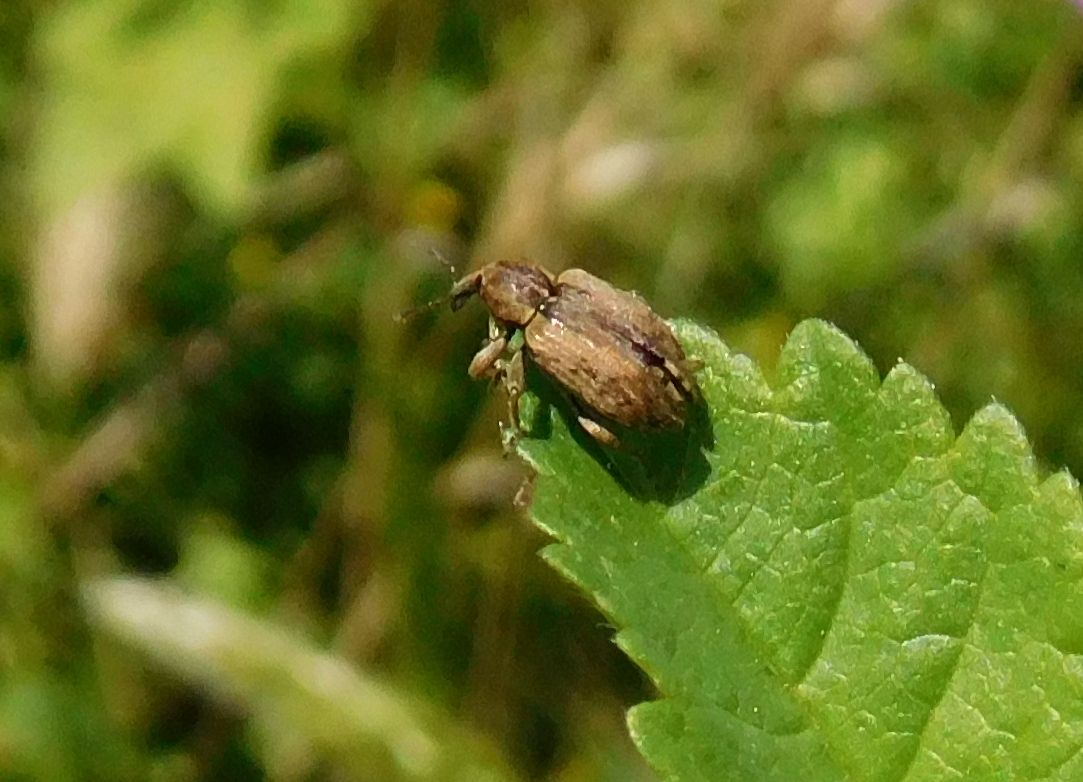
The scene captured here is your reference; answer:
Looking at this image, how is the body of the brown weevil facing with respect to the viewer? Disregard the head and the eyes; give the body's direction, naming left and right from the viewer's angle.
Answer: facing away from the viewer and to the left of the viewer
